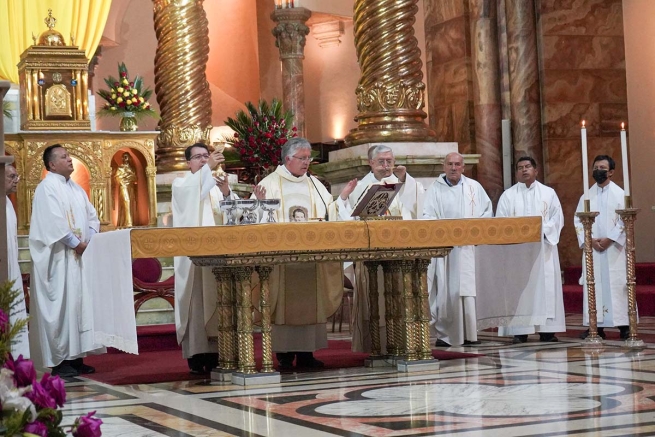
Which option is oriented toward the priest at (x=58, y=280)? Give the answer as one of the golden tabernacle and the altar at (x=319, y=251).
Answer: the golden tabernacle

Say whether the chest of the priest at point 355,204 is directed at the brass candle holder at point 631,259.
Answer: no

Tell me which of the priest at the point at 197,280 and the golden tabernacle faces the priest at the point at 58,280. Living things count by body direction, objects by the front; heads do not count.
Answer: the golden tabernacle

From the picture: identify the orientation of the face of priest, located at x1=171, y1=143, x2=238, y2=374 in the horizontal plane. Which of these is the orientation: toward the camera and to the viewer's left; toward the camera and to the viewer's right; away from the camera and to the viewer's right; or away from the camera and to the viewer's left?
toward the camera and to the viewer's right

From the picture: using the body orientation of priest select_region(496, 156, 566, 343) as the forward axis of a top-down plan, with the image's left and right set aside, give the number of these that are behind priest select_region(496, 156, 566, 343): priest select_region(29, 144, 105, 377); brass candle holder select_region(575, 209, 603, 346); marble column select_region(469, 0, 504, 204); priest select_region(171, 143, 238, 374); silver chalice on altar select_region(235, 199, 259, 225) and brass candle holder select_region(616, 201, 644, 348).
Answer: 1

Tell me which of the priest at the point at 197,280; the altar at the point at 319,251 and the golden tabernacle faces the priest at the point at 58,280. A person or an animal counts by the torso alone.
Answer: the golden tabernacle

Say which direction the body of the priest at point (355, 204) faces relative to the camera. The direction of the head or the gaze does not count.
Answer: toward the camera

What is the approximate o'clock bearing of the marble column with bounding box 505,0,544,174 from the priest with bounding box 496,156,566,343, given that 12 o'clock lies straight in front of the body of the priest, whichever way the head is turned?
The marble column is roughly at 6 o'clock from the priest.

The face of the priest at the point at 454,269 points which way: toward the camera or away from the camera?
toward the camera

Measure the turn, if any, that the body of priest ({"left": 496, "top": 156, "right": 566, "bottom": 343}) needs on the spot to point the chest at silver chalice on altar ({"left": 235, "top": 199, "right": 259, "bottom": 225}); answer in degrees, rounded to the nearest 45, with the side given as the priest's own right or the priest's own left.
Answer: approximately 45° to the priest's own right

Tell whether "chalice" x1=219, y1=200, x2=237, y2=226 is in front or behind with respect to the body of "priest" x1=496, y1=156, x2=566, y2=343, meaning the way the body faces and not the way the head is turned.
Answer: in front

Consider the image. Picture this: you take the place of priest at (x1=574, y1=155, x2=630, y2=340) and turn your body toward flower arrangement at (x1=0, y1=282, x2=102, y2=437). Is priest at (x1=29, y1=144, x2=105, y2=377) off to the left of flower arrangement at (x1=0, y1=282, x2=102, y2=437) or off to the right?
right

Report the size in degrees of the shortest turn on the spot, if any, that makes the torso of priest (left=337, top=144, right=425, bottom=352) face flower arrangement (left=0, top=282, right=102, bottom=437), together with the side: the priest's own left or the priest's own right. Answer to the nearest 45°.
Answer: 0° — they already face it

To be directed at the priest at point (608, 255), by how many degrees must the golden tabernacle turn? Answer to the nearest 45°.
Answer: approximately 45° to its left

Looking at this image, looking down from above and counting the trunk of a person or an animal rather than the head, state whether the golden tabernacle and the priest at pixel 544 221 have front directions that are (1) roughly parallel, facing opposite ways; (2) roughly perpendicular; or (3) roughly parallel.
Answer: roughly parallel

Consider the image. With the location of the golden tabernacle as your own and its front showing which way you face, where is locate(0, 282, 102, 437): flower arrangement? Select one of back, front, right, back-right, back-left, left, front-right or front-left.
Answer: front

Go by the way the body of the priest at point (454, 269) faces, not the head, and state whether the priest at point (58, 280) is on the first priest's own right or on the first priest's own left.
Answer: on the first priest's own right
